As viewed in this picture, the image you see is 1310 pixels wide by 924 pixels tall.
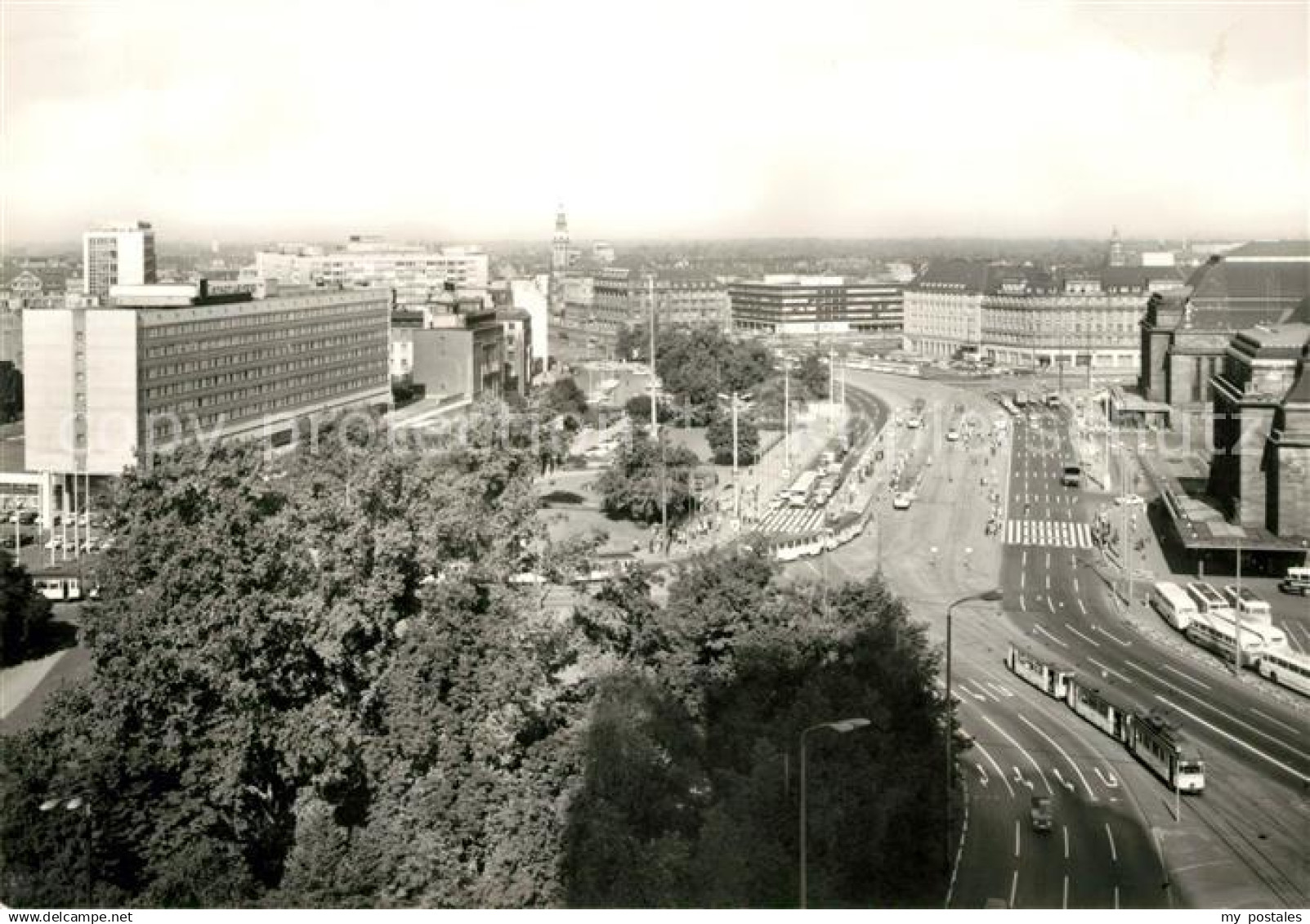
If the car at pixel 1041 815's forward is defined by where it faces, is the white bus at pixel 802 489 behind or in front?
behind

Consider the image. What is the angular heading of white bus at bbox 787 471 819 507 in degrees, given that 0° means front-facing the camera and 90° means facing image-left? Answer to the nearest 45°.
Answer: approximately 45°

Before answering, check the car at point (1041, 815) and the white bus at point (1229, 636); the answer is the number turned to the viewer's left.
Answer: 0
